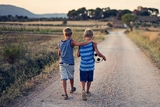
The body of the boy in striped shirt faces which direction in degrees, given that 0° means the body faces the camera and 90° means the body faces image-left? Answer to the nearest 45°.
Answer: approximately 180°
